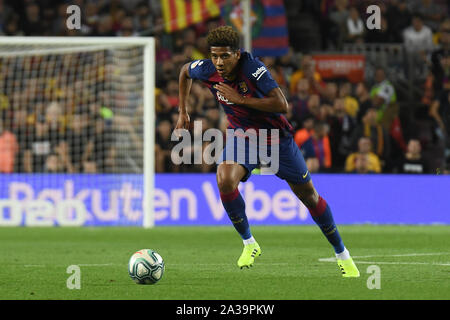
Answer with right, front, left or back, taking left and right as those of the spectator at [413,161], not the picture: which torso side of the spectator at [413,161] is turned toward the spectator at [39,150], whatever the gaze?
right

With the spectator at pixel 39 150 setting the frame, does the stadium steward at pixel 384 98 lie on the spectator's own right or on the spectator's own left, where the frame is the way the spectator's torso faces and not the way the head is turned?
on the spectator's own left

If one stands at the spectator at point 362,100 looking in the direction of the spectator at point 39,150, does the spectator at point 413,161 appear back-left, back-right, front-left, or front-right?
back-left

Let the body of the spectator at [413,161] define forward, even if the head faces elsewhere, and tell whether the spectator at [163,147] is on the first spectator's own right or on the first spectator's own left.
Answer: on the first spectator's own right

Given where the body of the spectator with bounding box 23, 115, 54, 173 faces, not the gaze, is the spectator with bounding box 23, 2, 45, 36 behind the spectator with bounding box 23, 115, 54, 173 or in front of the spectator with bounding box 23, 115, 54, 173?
behind

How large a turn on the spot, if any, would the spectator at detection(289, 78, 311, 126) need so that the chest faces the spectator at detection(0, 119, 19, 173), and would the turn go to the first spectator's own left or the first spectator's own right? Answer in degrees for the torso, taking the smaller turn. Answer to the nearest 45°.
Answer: approximately 90° to the first spectator's own right

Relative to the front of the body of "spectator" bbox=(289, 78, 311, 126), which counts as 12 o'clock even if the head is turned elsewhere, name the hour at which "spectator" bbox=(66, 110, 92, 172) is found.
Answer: "spectator" bbox=(66, 110, 92, 172) is roughly at 3 o'clock from "spectator" bbox=(289, 78, 311, 126).

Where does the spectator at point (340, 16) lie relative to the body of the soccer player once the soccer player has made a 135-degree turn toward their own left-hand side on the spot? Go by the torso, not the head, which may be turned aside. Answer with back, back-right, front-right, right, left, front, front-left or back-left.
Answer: left

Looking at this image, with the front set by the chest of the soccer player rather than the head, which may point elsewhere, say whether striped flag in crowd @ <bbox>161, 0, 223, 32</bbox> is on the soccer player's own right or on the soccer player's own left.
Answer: on the soccer player's own right
